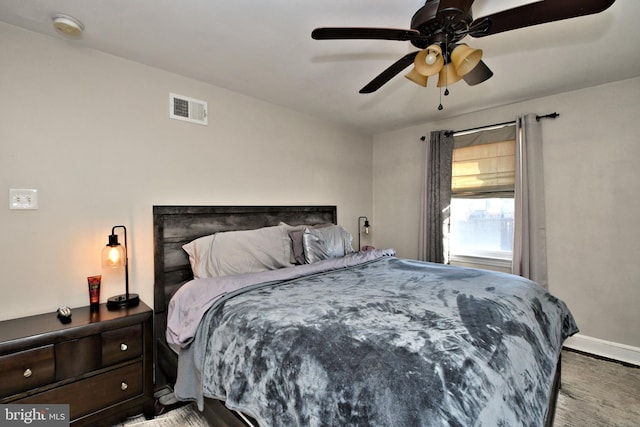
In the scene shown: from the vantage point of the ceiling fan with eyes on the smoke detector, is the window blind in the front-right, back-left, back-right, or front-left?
back-right

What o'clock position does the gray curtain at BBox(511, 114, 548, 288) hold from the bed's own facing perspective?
The gray curtain is roughly at 9 o'clock from the bed.

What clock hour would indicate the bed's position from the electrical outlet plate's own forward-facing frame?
The bed is roughly at 11 o'clock from the electrical outlet plate.

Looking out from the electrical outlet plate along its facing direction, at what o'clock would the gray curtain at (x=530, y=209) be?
The gray curtain is roughly at 10 o'clock from the electrical outlet plate.

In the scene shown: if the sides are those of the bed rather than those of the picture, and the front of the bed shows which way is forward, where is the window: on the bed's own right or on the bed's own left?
on the bed's own left

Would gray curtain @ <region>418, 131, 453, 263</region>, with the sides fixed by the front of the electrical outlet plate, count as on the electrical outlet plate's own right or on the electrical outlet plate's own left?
on the electrical outlet plate's own left

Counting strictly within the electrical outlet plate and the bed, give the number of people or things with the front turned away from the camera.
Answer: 0

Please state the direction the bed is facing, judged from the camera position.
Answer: facing the viewer and to the right of the viewer

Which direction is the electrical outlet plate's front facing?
toward the camera
